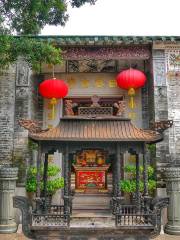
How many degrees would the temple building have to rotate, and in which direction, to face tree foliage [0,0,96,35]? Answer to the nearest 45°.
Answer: approximately 45° to its right

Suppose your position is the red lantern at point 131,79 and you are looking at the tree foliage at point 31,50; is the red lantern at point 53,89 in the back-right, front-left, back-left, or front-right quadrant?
front-right

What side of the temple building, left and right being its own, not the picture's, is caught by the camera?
front
